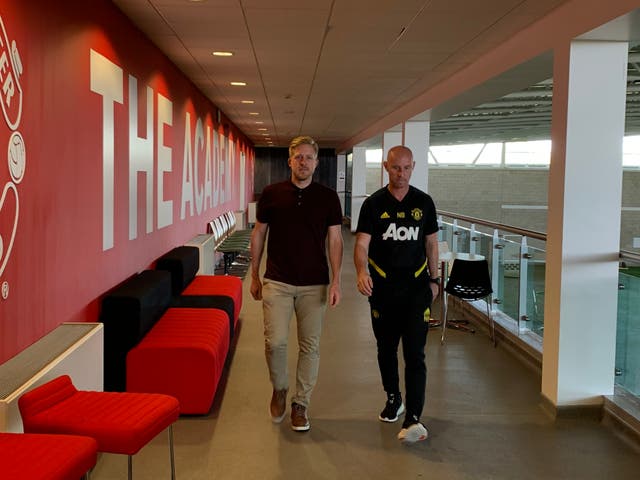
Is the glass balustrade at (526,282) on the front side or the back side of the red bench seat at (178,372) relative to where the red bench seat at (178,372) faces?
on the front side

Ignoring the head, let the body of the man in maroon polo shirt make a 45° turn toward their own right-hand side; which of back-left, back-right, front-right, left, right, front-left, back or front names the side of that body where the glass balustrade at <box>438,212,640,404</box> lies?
back

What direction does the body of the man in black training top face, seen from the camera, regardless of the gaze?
toward the camera

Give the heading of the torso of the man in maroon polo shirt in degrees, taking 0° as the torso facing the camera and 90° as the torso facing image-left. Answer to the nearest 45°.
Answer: approximately 0°

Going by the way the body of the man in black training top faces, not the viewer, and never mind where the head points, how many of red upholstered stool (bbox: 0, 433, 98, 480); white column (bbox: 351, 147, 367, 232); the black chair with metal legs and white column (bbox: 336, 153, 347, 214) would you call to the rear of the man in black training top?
3

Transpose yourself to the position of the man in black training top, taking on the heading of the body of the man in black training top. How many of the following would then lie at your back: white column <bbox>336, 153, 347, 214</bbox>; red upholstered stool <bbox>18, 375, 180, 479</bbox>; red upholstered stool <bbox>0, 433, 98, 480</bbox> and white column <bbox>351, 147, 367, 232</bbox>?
2

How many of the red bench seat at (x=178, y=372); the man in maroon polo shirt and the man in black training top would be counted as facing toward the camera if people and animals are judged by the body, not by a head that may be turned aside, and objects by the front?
2

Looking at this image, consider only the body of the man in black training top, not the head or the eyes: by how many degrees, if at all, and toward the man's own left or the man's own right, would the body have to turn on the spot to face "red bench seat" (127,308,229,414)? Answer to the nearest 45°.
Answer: approximately 90° to the man's own right

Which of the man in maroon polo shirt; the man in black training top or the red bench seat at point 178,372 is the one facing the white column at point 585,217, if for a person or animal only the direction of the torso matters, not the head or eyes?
the red bench seat

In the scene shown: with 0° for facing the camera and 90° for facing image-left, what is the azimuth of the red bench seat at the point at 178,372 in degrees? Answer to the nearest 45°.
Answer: approximately 270°

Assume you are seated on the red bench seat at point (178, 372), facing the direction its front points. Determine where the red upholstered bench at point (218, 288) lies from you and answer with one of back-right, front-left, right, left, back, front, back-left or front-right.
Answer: left

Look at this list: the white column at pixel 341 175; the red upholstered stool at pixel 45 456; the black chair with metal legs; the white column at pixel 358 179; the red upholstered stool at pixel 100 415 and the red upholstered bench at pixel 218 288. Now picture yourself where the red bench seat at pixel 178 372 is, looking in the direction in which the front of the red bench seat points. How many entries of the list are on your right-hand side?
2

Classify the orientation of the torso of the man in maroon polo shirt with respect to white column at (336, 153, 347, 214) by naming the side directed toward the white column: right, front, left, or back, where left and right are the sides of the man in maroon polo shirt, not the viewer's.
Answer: back

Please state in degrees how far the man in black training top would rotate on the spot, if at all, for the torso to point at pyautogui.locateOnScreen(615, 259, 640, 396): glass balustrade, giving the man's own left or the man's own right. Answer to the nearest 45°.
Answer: approximately 135° to the man's own left

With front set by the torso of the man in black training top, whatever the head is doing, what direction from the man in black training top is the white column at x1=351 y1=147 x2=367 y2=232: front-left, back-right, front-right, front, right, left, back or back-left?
back
